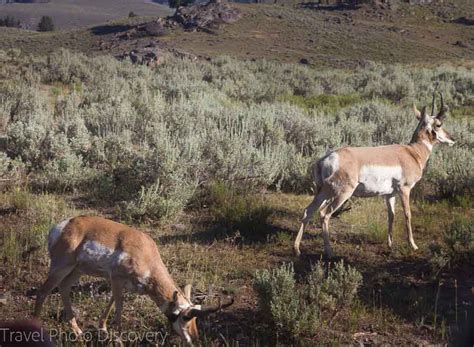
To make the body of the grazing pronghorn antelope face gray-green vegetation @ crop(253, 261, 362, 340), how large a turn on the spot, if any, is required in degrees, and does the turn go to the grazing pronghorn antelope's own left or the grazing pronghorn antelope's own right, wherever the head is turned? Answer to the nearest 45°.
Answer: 0° — it already faces it

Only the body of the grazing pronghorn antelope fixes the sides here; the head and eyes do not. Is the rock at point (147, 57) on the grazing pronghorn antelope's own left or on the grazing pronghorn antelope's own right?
on the grazing pronghorn antelope's own left

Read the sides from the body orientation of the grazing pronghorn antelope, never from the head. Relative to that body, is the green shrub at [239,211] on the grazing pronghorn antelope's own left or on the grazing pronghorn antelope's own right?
on the grazing pronghorn antelope's own left

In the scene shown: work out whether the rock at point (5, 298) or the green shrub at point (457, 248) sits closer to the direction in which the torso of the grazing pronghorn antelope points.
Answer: the green shrub

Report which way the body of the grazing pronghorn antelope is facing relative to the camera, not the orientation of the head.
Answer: to the viewer's right

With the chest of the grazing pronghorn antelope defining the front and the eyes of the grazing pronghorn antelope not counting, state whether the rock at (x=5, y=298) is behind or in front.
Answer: behind

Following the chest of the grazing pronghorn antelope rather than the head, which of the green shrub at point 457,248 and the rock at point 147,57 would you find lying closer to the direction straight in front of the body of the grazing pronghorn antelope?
the green shrub

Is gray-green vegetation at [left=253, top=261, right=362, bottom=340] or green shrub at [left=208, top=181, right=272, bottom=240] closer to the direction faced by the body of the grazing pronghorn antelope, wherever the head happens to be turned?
the gray-green vegetation

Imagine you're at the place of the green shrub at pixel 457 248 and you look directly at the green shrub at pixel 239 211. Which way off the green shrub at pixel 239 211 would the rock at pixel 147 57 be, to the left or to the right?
right

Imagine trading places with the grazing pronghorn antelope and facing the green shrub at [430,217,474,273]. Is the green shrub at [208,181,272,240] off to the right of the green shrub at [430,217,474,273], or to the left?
left

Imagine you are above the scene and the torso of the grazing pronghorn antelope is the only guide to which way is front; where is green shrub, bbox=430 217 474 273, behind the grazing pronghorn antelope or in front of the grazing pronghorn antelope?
in front

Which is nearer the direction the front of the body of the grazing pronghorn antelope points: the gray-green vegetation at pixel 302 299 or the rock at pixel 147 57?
the gray-green vegetation
